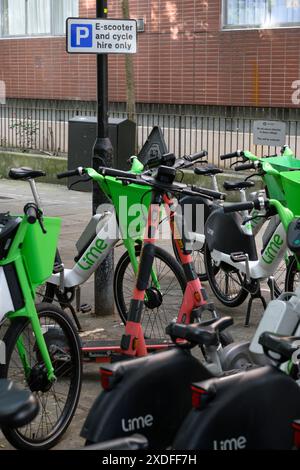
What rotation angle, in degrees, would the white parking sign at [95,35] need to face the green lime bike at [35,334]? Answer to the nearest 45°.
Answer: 0° — it already faces it

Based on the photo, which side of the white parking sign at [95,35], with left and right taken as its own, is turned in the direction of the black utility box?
back

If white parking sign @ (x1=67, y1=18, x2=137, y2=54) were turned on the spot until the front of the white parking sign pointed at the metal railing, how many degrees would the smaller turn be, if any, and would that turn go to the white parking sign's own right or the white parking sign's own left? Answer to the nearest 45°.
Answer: approximately 180°

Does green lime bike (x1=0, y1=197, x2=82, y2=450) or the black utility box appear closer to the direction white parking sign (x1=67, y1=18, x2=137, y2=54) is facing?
the green lime bike

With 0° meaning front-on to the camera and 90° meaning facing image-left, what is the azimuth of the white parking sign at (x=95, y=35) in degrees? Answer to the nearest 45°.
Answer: approximately 0°
